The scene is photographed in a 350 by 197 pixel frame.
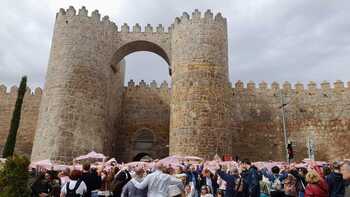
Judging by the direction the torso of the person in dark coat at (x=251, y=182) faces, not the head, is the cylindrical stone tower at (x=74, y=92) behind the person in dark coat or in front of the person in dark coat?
in front

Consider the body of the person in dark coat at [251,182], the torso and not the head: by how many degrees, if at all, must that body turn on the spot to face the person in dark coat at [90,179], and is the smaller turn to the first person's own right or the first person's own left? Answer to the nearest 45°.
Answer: approximately 45° to the first person's own left

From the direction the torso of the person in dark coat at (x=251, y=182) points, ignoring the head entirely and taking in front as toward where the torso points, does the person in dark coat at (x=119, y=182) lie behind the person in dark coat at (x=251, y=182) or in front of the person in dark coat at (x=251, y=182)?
in front

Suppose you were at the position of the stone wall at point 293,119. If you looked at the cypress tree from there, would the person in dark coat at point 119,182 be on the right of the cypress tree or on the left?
left
